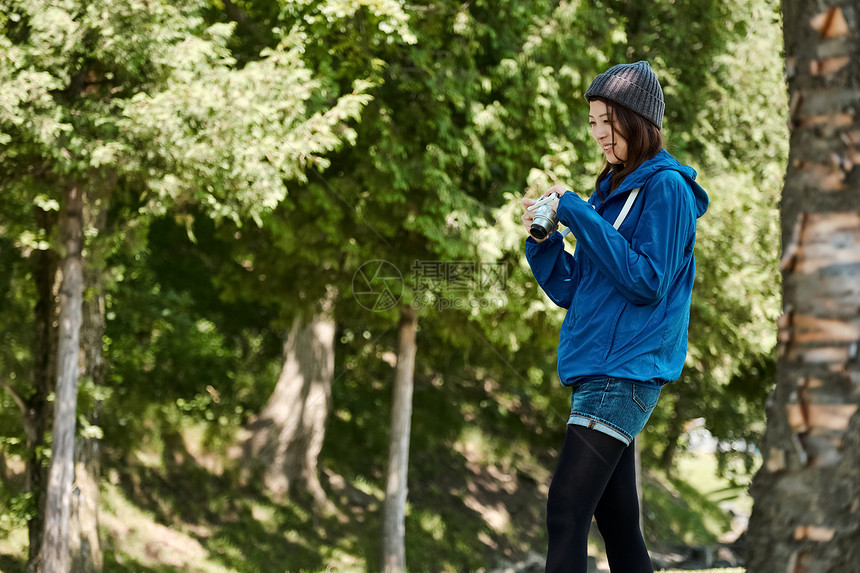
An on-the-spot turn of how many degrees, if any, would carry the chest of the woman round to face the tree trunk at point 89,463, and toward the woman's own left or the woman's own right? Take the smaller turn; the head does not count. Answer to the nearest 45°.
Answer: approximately 45° to the woman's own right

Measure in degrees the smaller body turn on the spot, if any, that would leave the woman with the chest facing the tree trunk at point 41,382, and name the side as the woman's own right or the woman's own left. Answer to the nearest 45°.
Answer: approximately 45° to the woman's own right

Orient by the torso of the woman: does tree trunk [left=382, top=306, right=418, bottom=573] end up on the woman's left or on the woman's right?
on the woman's right

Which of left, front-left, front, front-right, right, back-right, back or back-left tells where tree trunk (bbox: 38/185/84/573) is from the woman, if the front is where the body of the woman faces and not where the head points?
front-right

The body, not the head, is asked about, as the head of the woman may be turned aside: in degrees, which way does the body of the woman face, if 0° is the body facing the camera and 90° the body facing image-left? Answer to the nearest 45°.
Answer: approximately 90°
